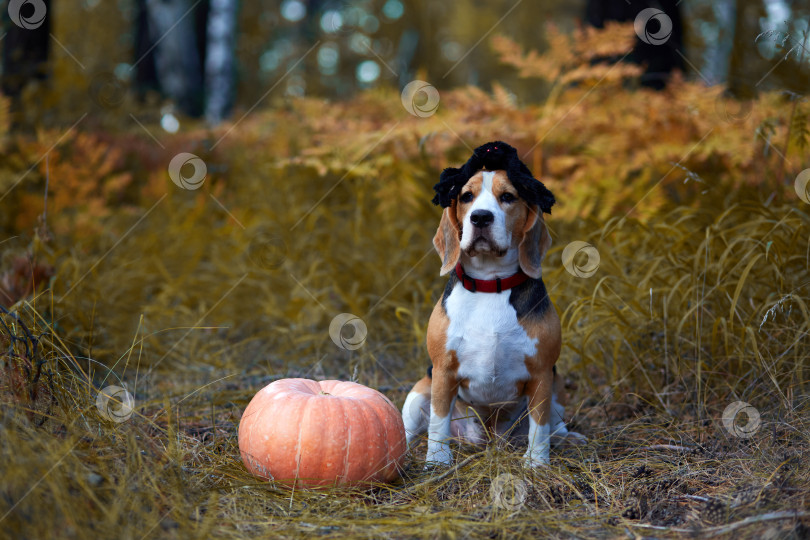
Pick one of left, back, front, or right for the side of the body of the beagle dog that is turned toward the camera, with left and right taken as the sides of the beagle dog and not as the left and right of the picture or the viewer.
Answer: front

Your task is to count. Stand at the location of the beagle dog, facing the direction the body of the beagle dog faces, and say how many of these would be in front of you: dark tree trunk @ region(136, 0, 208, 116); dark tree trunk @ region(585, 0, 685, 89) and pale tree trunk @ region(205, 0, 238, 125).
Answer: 0

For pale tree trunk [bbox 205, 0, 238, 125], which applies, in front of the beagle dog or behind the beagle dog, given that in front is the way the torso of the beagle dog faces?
behind

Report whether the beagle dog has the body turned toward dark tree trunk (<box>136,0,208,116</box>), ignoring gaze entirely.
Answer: no

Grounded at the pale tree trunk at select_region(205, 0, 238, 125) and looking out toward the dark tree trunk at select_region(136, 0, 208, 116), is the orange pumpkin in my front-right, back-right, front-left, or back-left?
back-left

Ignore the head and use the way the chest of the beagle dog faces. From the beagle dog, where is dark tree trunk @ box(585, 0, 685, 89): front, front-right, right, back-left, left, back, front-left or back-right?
back
